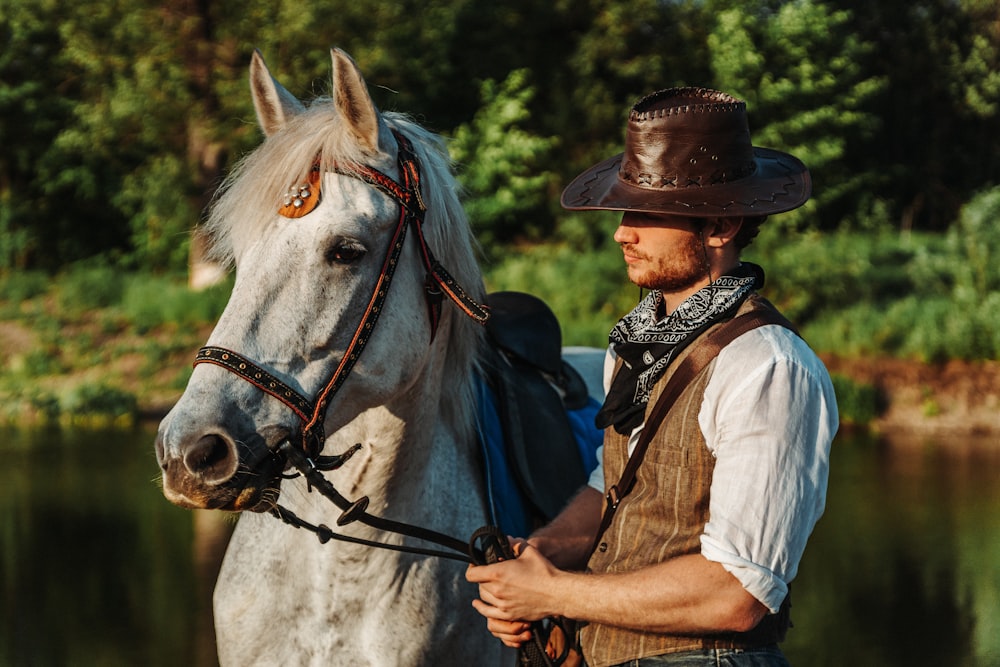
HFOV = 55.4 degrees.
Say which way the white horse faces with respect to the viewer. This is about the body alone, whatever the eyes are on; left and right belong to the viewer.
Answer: facing the viewer and to the left of the viewer

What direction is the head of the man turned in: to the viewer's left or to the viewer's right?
to the viewer's left

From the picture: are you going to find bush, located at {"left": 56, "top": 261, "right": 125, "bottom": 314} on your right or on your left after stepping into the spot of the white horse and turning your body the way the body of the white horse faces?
on your right

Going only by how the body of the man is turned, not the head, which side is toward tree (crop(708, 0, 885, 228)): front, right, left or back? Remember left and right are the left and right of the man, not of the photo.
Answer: right

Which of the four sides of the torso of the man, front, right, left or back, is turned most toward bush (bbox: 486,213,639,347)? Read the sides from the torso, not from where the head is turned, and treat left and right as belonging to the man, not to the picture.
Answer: right

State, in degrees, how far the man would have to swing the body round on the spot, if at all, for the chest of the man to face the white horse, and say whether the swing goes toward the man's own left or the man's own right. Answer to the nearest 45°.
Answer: approximately 45° to the man's own right

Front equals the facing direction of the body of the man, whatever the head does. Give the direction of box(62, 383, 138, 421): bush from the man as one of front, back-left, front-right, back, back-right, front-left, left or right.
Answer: front-right

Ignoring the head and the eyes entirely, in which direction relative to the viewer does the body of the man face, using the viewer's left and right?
facing to the left of the viewer

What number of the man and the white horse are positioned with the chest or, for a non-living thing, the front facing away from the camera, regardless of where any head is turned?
0

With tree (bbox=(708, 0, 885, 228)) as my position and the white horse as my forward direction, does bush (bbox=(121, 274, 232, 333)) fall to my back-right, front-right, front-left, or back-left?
front-right

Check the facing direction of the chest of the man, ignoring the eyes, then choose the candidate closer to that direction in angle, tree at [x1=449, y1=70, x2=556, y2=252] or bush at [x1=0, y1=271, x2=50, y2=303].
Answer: the bush

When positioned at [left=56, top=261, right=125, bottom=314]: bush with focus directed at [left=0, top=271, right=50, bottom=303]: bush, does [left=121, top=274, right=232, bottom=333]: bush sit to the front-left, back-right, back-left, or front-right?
back-left

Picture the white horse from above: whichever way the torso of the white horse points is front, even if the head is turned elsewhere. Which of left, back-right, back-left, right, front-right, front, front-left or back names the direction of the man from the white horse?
left

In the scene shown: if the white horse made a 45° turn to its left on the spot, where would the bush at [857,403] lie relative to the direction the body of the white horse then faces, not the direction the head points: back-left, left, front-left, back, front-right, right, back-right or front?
back-left

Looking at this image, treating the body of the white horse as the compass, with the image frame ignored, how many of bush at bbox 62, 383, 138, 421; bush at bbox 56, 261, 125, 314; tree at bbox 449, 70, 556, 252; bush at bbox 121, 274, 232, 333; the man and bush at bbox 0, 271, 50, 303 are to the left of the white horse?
1
